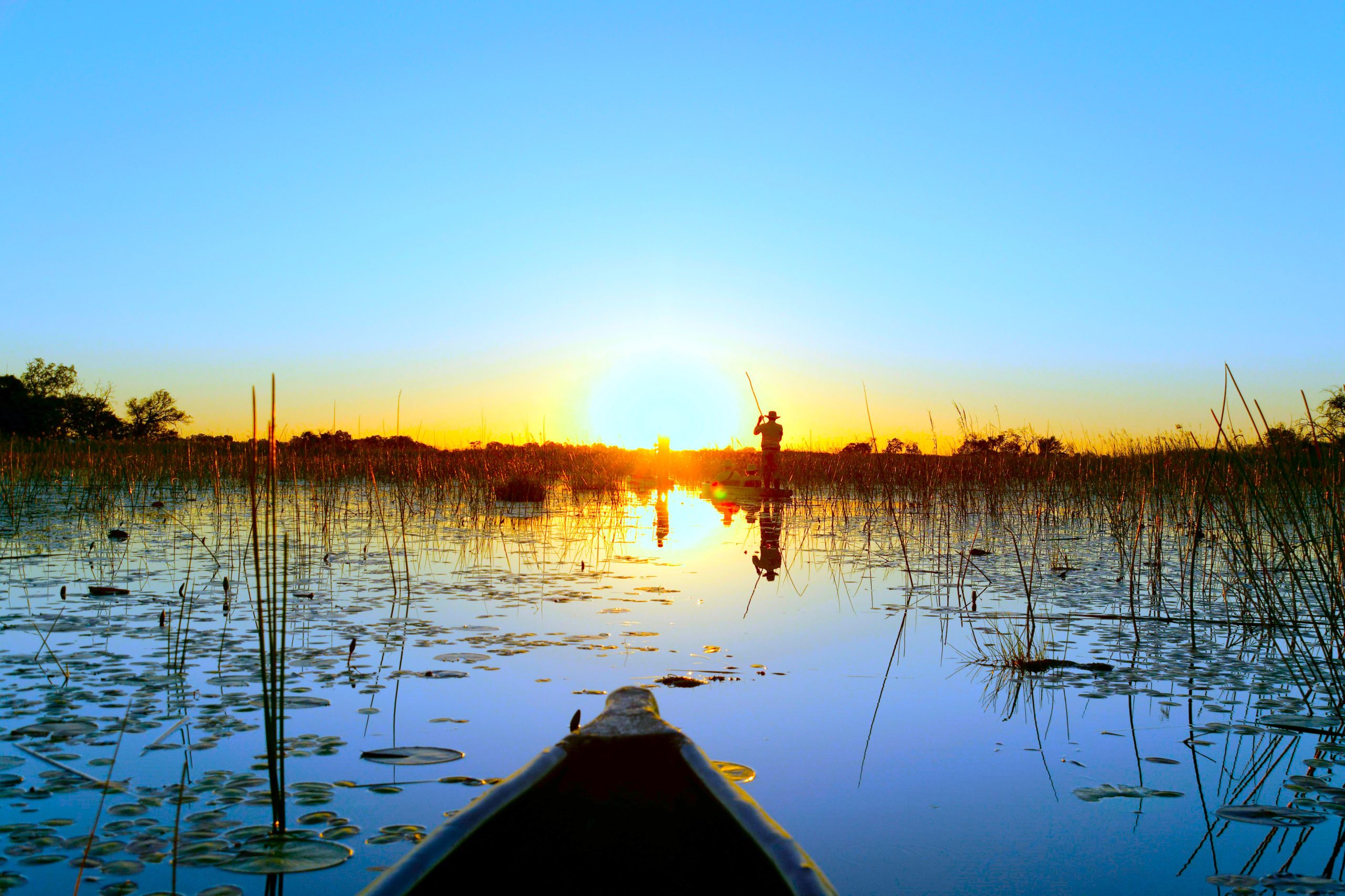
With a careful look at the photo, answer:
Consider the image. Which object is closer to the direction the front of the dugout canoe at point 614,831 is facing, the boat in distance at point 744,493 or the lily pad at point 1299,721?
the boat in distance

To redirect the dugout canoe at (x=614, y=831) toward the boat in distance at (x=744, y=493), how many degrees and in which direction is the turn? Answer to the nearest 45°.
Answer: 0° — it already faces it

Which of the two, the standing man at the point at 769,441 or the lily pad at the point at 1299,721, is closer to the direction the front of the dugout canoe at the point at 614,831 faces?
the standing man

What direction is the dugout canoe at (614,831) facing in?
away from the camera

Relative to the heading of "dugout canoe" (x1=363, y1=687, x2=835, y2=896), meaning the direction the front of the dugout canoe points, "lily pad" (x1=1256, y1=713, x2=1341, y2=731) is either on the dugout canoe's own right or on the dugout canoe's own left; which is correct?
on the dugout canoe's own right

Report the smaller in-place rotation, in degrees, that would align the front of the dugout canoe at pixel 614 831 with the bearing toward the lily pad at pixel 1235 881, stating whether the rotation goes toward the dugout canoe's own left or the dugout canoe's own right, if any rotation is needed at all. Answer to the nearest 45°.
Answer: approximately 90° to the dugout canoe's own right

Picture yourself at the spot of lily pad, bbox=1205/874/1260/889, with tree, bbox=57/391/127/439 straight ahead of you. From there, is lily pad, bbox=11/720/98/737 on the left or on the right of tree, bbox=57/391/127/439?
left

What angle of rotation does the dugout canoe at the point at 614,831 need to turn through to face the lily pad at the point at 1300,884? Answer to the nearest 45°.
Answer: approximately 90° to its right

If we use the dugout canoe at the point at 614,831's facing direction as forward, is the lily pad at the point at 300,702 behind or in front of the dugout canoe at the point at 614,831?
in front

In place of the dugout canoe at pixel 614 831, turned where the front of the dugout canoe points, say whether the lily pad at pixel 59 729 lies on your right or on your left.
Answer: on your left

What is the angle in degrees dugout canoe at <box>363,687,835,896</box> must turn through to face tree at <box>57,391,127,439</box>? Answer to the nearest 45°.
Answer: approximately 45° to its left

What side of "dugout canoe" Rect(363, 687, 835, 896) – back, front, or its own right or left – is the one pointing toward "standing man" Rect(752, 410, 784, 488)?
front
